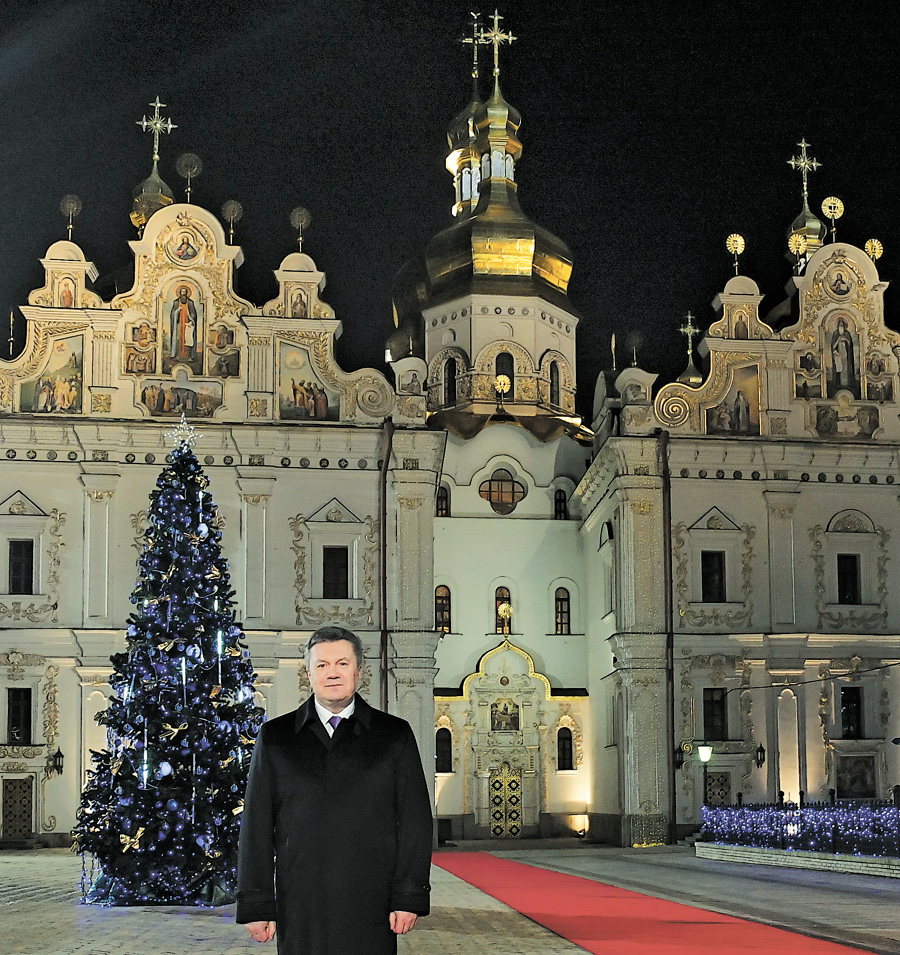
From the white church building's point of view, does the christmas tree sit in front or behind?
in front

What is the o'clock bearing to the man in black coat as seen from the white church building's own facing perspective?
The man in black coat is roughly at 12 o'clock from the white church building.

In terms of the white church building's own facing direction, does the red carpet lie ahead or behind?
ahead

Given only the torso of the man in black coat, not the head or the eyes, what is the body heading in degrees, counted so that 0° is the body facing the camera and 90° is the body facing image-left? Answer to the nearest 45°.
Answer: approximately 0°

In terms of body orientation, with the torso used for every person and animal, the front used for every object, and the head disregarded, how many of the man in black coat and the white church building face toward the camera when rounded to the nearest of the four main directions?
2

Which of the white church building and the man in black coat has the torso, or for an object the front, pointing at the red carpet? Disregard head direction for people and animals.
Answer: the white church building

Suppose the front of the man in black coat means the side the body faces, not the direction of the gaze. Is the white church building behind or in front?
behind

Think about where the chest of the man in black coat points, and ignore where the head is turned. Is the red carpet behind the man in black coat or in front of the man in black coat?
behind
